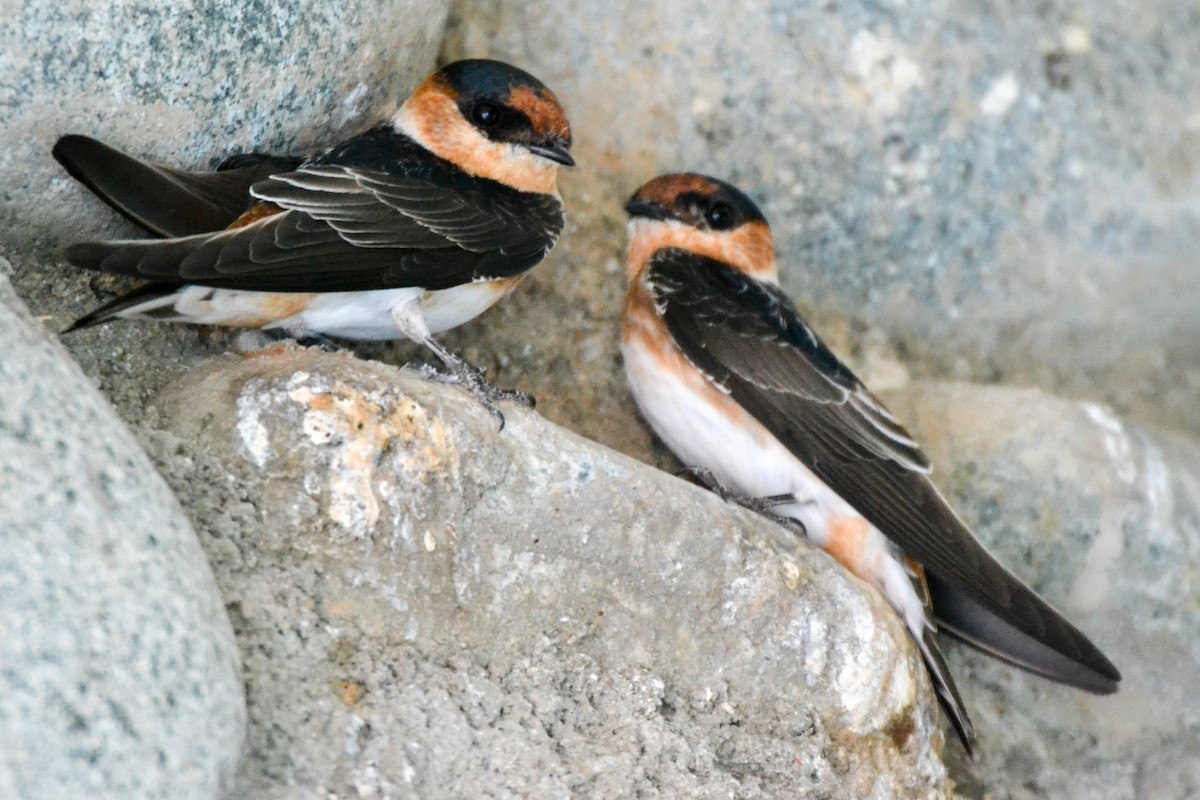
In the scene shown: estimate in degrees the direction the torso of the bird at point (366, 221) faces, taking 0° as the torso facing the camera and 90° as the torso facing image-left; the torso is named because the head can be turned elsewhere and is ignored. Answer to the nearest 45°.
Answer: approximately 270°

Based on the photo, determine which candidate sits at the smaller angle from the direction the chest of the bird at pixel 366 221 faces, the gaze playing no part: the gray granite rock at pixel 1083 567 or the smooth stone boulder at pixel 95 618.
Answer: the gray granite rock

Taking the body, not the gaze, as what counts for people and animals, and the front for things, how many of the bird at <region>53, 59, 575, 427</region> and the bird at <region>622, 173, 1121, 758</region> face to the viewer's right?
1

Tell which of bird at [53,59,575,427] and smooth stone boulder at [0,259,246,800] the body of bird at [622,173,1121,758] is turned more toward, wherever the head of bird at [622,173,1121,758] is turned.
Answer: the bird

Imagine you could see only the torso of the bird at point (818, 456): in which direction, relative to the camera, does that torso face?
to the viewer's left

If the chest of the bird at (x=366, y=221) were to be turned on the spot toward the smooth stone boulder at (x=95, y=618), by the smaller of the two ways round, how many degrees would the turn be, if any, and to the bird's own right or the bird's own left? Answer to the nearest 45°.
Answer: approximately 90° to the bird's own right

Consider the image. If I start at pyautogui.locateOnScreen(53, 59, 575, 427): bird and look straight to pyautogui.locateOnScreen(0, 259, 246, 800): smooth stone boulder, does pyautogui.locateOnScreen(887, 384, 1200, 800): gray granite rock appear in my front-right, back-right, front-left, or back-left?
back-left

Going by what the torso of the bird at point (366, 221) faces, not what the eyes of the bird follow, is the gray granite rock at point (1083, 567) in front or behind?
in front

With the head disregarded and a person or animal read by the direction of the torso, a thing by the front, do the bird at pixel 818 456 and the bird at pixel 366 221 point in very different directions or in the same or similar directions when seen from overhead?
very different directions
